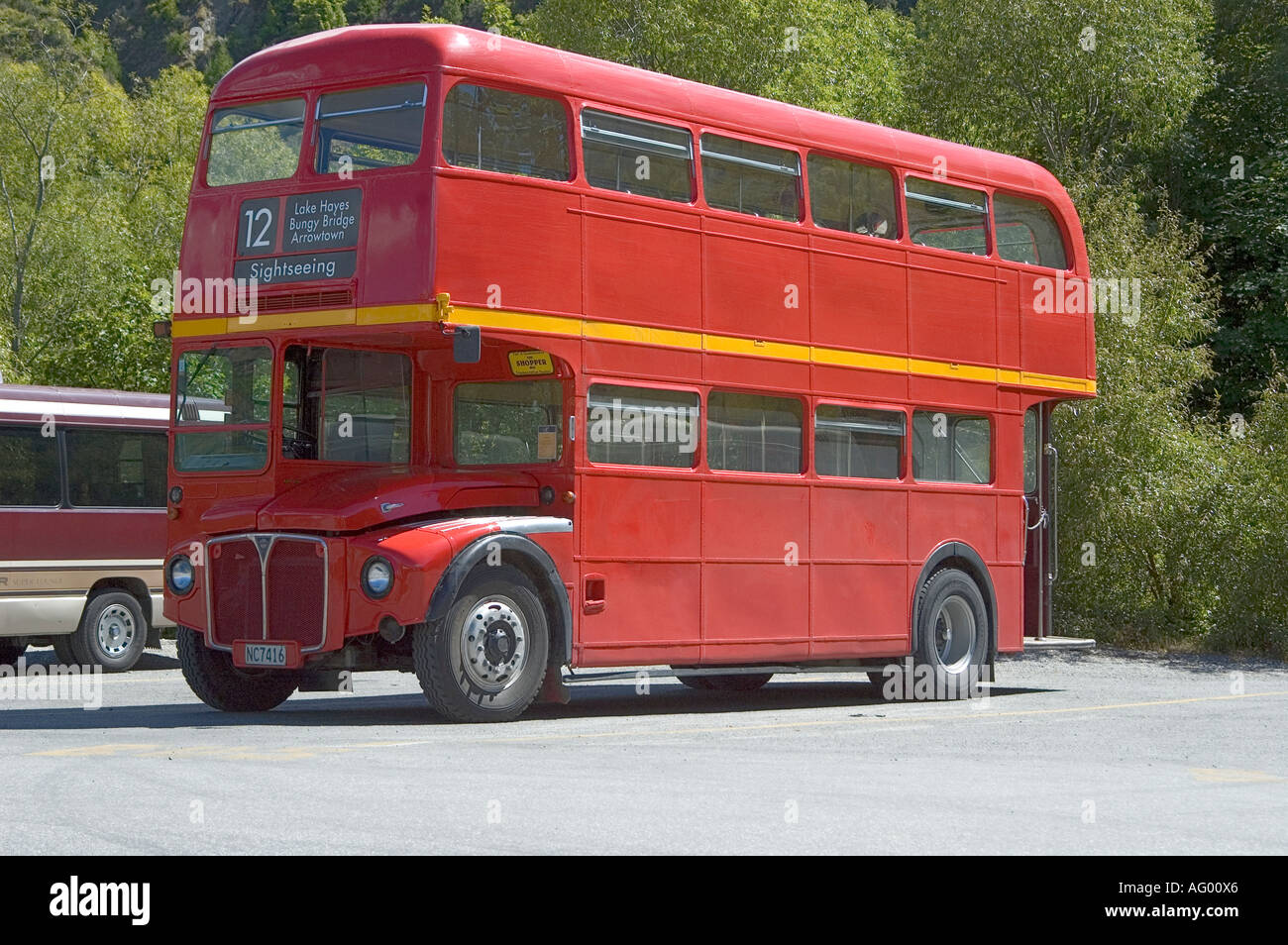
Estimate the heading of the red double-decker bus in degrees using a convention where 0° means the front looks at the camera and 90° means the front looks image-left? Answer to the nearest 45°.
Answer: approximately 45°

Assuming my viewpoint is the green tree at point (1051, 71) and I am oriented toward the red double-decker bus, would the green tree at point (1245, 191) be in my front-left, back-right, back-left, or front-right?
back-left

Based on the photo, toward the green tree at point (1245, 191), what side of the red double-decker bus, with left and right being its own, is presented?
back

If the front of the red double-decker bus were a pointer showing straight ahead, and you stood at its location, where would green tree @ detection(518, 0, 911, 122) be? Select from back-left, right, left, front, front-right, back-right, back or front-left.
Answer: back-right

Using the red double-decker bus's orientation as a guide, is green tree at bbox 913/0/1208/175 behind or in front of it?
behind
